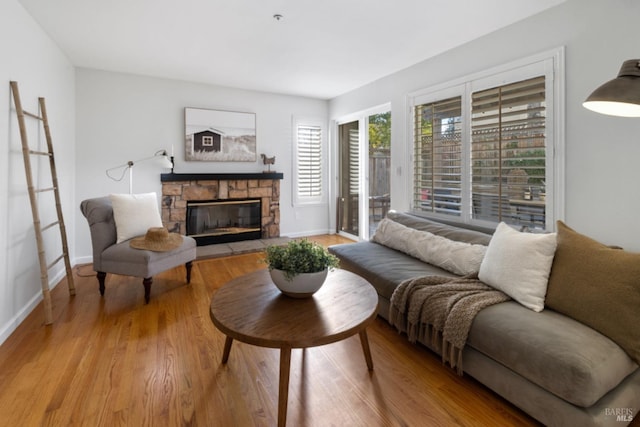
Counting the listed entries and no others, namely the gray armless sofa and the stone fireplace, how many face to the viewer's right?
0

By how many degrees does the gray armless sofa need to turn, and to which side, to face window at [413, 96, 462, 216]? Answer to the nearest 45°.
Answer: approximately 135° to its right

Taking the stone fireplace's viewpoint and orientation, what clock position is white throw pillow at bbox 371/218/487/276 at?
The white throw pillow is roughly at 11 o'clock from the stone fireplace.

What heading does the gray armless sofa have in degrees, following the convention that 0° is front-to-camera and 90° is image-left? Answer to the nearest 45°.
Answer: approximately 45°

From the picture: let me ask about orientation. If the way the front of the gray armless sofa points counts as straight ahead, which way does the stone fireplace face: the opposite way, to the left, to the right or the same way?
to the left

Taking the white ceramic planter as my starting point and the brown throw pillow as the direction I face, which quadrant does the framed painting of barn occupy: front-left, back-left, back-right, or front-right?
back-left

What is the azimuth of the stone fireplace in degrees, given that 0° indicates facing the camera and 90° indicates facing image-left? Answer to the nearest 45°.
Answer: approximately 0°

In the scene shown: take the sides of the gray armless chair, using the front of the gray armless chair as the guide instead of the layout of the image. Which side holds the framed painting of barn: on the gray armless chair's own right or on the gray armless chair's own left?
on the gray armless chair's own left

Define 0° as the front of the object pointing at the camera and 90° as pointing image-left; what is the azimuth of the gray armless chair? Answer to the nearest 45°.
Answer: approximately 315°

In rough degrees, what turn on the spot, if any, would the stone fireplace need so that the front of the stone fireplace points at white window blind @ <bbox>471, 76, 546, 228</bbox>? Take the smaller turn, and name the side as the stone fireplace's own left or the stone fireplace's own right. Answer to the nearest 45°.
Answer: approximately 45° to the stone fireplace's own left

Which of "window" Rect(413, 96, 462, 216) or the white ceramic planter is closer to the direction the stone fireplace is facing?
the white ceramic planter

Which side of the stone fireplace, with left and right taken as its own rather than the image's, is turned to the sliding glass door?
left

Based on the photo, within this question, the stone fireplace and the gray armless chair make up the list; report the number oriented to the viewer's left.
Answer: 0
